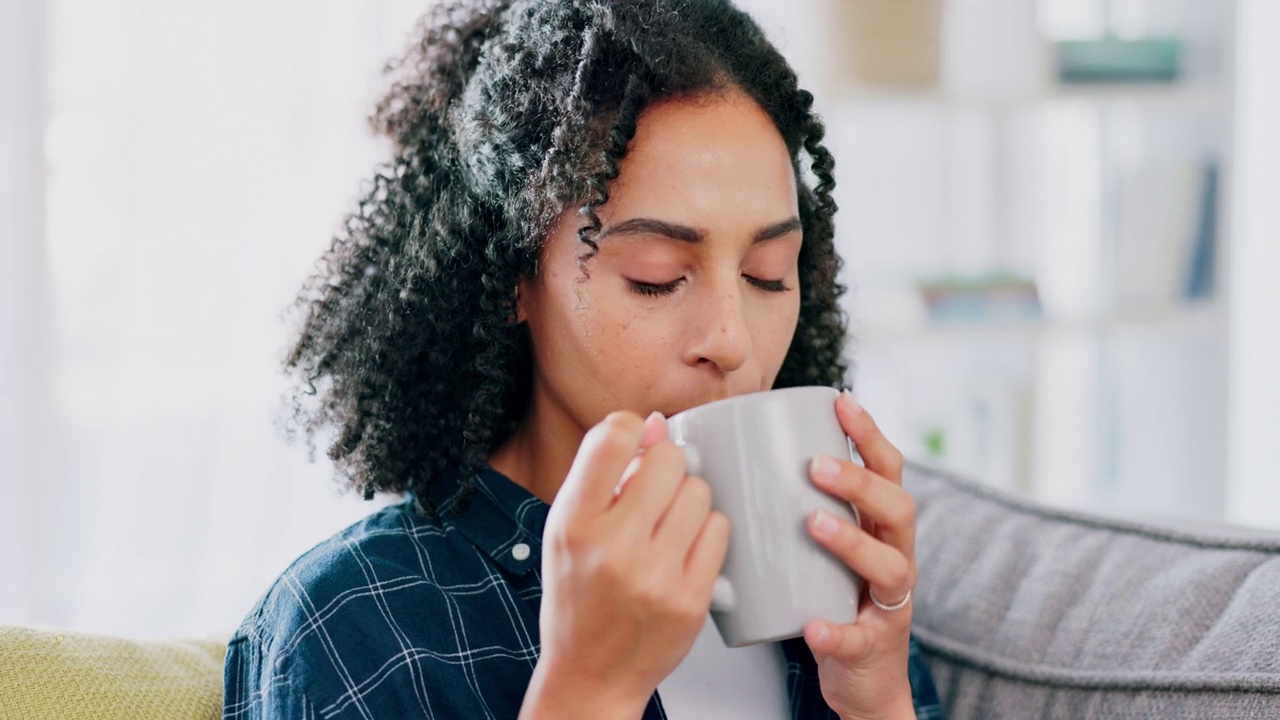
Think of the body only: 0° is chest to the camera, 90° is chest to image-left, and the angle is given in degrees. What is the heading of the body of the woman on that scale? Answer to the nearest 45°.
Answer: approximately 315°

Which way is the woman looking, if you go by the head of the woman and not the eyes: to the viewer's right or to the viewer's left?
to the viewer's right

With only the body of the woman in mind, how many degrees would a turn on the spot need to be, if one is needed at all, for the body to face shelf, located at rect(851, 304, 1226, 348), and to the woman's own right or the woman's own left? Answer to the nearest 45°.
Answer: approximately 90° to the woman's own left

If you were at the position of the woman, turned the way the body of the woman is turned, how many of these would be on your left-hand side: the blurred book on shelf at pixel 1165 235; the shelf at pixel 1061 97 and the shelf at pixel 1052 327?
3

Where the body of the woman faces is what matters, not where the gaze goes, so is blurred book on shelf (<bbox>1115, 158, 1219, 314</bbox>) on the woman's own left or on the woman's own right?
on the woman's own left

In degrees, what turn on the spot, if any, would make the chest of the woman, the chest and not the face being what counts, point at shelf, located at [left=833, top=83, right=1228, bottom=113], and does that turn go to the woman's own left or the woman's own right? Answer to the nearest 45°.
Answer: approximately 90° to the woman's own left

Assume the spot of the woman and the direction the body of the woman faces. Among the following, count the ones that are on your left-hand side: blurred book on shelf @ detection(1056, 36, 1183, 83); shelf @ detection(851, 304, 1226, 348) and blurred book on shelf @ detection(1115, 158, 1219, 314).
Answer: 3

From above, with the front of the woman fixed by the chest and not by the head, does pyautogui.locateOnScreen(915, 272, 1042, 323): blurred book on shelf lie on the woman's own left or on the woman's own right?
on the woman's own left
